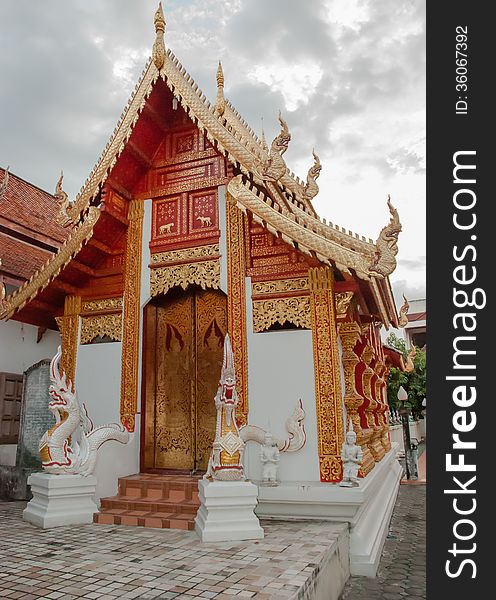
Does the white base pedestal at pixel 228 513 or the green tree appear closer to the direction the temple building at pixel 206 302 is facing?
the white base pedestal

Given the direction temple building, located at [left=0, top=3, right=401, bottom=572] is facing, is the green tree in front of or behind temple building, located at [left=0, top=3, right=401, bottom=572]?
behind

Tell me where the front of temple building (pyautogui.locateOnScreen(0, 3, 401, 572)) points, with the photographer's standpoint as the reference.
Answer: facing the viewer and to the left of the viewer

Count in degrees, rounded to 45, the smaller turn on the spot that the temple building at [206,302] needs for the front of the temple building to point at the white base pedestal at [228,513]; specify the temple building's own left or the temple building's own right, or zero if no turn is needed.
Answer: approximately 45° to the temple building's own left
